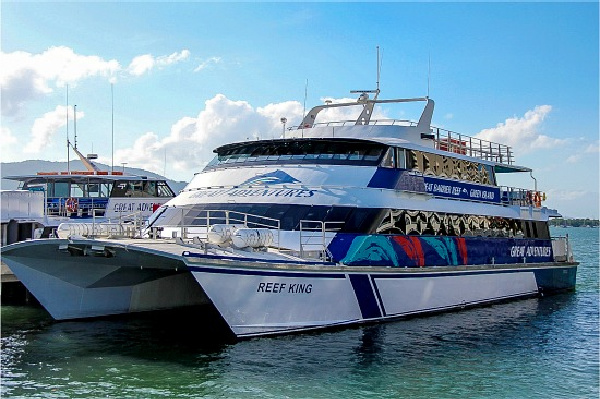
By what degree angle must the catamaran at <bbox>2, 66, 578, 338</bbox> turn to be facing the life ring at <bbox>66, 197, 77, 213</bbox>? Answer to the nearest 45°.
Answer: approximately 90° to its right

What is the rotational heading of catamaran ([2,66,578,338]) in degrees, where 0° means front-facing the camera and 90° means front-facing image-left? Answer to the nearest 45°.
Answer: approximately 45°
